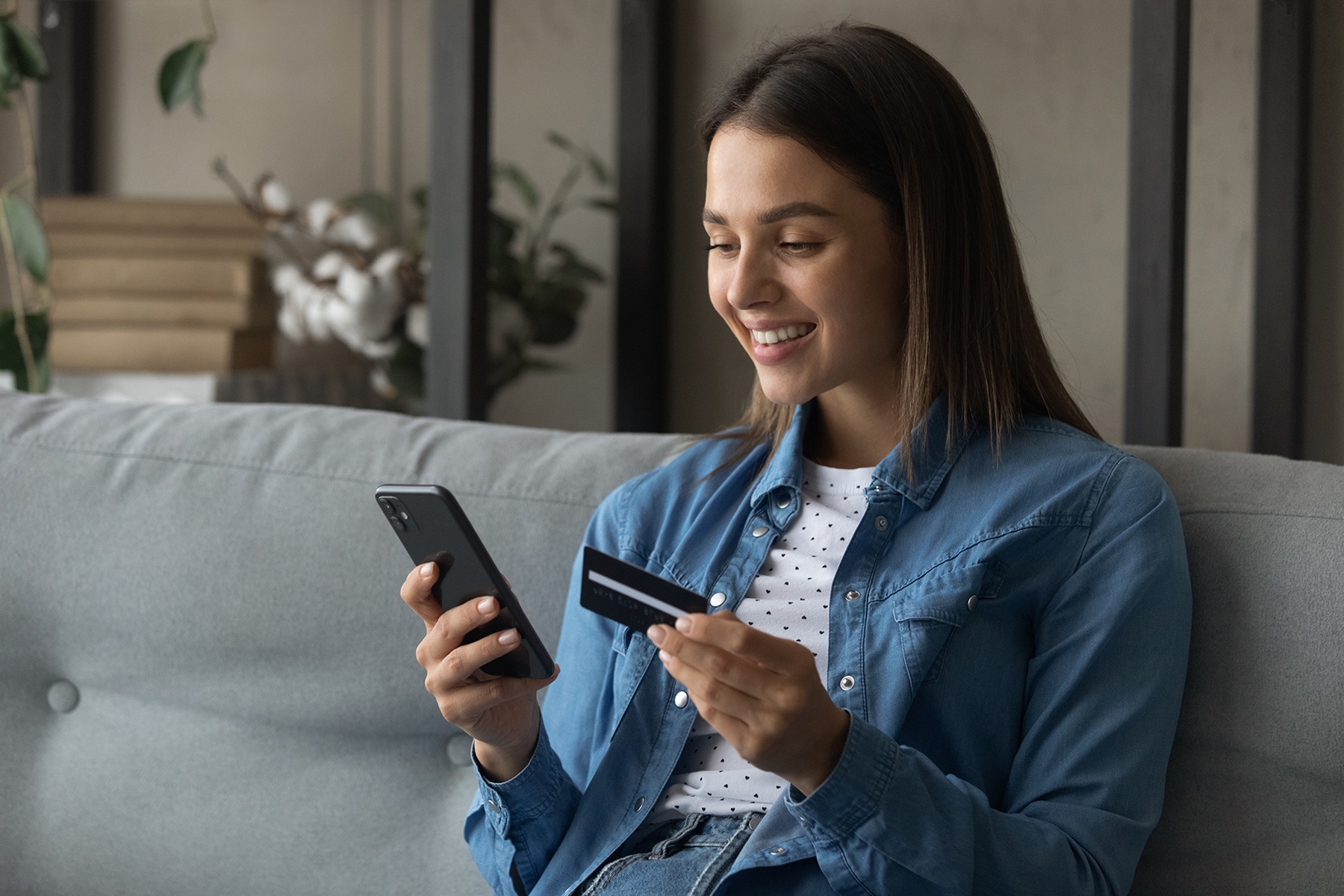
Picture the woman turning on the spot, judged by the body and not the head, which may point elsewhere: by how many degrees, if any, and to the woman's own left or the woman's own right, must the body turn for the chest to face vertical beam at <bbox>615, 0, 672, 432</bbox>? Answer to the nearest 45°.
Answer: approximately 135° to the woman's own right

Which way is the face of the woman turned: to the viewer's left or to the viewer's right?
to the viewer's left

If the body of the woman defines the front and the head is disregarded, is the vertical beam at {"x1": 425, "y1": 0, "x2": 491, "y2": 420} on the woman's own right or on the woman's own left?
on the woman's own right

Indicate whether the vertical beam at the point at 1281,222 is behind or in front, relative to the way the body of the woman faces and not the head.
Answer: behind

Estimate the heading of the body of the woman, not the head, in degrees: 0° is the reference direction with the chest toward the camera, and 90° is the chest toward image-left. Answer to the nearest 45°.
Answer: approximately 45°

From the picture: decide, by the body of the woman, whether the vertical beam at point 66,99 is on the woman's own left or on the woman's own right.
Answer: on the woman's own right
